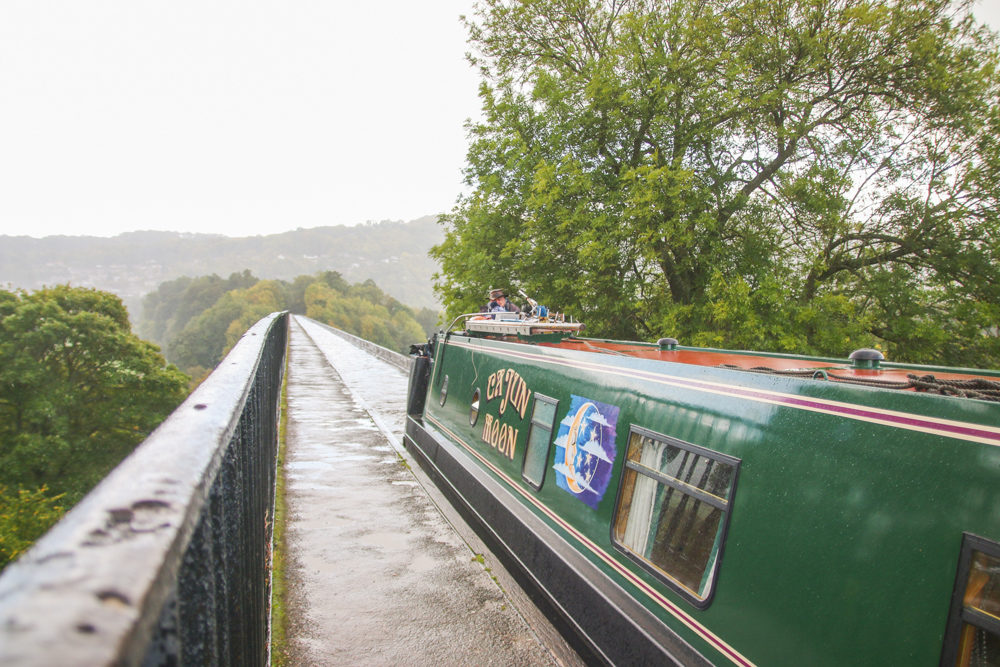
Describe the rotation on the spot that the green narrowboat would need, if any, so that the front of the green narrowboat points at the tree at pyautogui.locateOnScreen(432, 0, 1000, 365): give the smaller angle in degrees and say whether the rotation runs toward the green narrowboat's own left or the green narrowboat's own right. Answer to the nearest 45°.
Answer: approximately 135° to the green narrowboat's own left

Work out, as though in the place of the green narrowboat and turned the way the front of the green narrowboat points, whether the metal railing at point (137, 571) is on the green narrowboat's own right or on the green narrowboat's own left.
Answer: on the green narrowboat's own right

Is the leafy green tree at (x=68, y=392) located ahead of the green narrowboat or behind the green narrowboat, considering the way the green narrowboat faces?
behind

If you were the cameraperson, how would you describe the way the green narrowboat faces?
facing the viewer and to the right of the viewer
